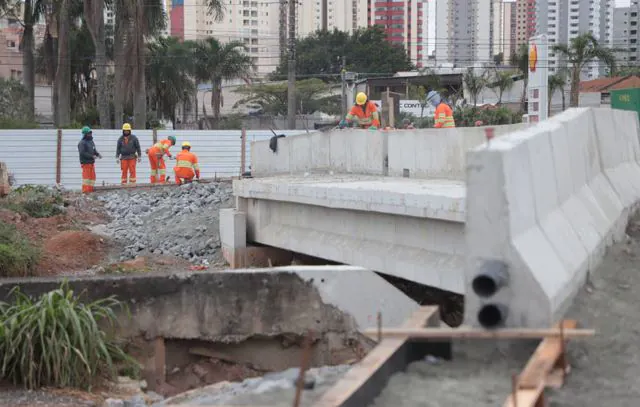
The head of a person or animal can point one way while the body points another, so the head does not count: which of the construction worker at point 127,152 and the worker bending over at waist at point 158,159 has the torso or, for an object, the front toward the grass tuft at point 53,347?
the construction worker

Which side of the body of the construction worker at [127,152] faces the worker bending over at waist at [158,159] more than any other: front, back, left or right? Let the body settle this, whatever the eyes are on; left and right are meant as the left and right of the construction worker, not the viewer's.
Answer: left

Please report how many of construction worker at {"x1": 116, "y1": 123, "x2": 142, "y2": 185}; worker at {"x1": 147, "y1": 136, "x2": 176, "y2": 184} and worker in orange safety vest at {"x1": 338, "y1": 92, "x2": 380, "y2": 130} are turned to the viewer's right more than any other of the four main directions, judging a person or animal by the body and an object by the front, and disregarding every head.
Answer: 1

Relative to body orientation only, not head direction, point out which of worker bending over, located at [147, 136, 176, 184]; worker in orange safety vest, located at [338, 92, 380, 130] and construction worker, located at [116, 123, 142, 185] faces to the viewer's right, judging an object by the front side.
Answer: the worker bending over

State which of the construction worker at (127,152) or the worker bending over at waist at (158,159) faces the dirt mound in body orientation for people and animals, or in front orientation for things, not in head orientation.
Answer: the construction worker

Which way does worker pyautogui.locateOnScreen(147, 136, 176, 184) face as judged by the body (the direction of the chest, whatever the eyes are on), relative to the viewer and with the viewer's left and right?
facing to the right of the viewer

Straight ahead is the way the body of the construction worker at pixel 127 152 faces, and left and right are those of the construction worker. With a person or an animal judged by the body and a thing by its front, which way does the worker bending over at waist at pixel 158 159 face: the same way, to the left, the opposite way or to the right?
to the left

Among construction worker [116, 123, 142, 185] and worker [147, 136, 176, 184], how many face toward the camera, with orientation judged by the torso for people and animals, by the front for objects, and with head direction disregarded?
1
